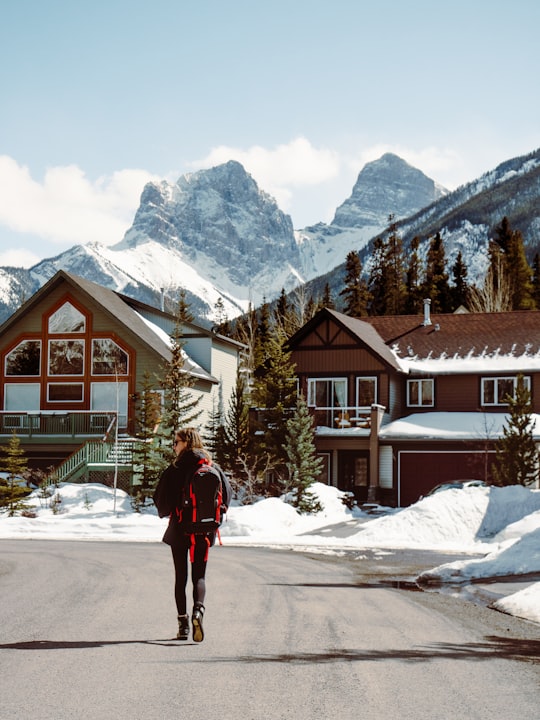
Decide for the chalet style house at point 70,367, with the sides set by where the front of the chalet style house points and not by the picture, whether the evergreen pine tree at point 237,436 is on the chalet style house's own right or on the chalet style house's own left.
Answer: on the chalet style house's own left

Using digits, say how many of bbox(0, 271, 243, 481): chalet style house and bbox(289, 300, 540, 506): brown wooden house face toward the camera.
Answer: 2

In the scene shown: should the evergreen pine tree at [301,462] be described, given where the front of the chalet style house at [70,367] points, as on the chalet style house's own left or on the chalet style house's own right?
on the chalet style house's own left

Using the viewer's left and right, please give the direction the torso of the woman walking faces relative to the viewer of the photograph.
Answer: facing away from the viewer and to the left of the viewer

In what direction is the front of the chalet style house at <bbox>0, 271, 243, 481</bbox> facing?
toward the camera

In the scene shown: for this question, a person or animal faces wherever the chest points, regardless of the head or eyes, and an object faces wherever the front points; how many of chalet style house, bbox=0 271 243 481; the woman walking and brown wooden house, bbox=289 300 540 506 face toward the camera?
2

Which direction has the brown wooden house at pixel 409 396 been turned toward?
toward the camera

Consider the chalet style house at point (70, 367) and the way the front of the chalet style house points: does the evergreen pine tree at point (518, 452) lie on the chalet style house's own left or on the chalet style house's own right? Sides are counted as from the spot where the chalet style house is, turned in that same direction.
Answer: on the chalet style house's own left

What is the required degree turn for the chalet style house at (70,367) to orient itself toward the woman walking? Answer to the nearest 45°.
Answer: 0° — it already faces them

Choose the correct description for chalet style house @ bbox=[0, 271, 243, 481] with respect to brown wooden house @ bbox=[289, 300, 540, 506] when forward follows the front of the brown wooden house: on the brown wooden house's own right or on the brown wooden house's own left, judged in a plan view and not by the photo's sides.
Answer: on the brown wooden house's own right
